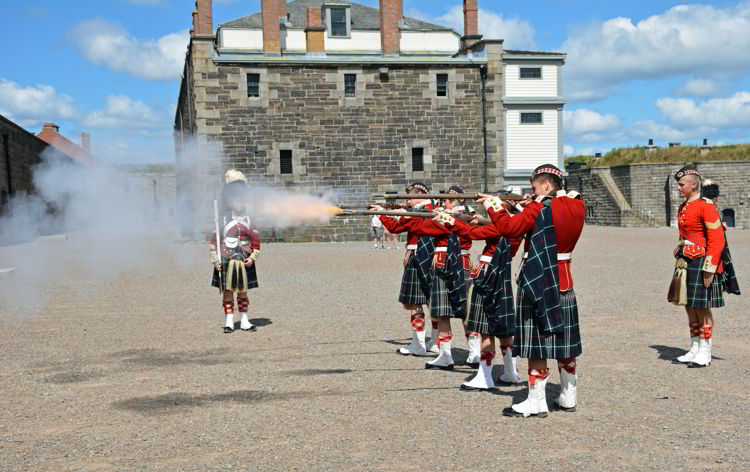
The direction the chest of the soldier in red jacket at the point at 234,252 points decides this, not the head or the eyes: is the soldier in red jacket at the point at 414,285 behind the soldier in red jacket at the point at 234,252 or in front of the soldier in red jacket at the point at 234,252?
in front

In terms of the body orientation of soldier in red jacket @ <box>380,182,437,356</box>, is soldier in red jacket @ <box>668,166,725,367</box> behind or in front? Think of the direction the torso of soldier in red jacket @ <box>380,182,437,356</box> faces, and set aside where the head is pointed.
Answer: behind

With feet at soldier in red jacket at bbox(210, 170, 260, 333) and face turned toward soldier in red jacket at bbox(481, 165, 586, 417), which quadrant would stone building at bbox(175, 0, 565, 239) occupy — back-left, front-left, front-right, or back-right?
back-left

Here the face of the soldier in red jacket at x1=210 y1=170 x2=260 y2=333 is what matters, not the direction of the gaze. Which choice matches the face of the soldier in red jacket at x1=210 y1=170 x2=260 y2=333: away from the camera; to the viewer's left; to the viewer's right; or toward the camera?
toward the camera

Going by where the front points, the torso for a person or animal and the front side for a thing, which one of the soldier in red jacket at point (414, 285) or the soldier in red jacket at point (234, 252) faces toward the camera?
the soldier in red jacket at point (234, 252)

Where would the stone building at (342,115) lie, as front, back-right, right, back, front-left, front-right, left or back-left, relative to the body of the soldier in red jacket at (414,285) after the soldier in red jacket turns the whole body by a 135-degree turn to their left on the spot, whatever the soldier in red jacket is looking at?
back-left

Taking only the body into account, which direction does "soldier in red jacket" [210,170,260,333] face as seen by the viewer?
toward the camera

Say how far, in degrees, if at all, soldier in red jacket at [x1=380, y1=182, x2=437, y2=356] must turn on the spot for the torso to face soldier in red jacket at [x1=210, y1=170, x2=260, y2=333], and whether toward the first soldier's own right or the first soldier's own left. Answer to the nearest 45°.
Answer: approximately 45° to the first soldier's own right

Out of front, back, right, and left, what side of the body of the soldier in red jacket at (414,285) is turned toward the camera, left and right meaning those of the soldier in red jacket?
left

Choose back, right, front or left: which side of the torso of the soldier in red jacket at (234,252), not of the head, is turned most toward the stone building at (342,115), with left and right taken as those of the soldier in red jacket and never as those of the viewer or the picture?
back

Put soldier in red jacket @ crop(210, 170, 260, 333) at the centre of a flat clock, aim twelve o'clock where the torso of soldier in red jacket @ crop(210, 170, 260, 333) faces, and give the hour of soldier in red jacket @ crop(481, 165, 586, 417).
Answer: soldier in red jacket @ crop(481, 165, 586, 417) is roughly at 11 o'clock from soldier in red jacket @ crop(210, 170, 260, 333).

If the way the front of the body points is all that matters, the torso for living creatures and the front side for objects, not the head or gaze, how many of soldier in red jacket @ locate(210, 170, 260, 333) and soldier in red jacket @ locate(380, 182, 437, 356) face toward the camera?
1

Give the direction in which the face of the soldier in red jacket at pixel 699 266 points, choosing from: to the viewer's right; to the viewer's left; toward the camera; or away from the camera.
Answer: to the viewer's left

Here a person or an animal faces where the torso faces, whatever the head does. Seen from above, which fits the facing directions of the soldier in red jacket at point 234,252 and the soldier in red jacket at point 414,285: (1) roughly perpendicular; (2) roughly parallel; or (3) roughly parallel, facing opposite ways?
roughly perpendicular

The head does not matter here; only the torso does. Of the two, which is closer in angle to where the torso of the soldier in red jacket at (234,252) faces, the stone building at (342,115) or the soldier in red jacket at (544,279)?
the soldier in red jacket
